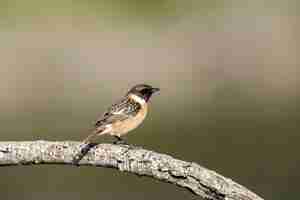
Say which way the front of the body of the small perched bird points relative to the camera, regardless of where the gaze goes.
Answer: to the viewer's right
